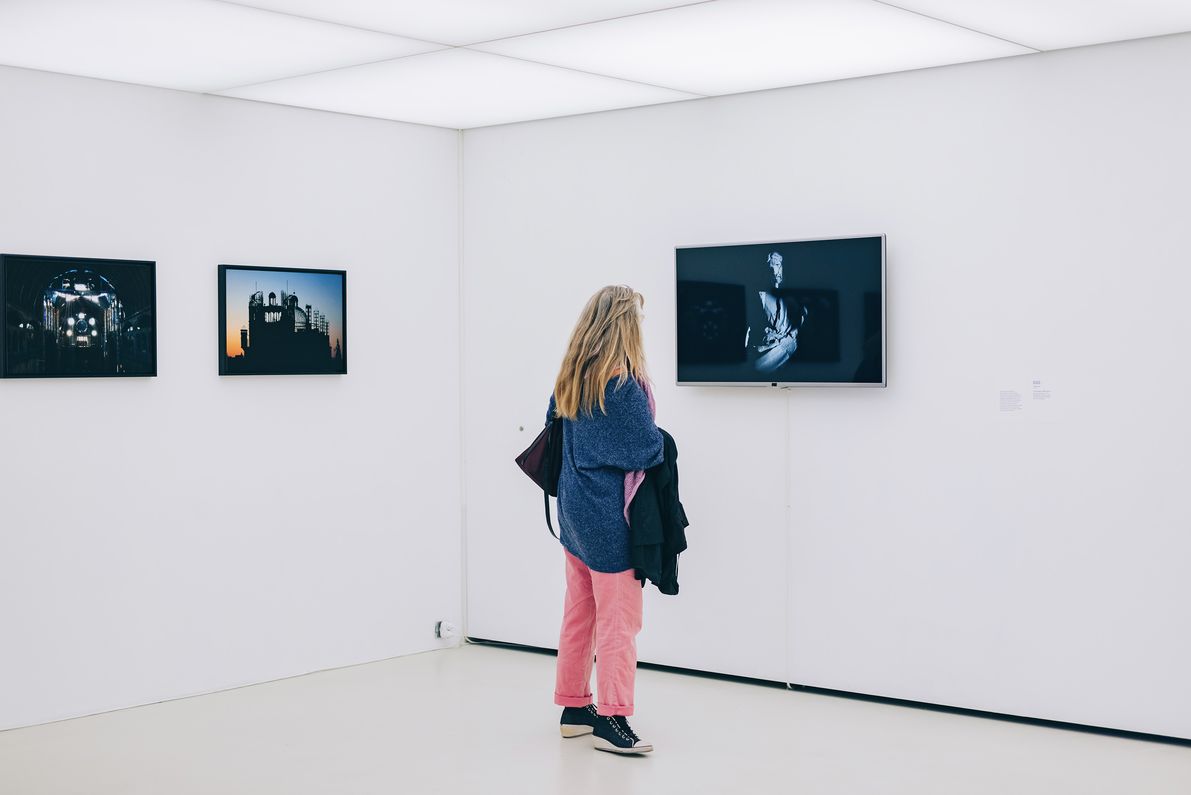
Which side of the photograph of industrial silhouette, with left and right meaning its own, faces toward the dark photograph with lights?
right

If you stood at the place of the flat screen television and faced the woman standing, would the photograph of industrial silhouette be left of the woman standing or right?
right

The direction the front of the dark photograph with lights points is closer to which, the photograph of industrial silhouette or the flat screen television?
the flat screen television

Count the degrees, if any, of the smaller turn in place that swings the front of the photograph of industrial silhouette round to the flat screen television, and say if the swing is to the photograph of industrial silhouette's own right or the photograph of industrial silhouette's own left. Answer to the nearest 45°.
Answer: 0° — it already faces it

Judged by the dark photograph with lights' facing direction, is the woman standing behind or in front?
in front

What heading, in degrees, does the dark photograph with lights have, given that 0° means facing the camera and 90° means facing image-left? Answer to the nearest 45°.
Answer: approximately 315°

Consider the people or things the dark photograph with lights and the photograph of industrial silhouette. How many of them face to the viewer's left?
0

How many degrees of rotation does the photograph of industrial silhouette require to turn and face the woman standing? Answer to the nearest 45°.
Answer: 0° — it already faces them

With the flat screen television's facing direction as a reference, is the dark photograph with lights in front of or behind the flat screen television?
in front

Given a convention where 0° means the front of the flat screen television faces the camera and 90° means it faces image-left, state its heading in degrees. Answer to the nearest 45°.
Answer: approximately 45°

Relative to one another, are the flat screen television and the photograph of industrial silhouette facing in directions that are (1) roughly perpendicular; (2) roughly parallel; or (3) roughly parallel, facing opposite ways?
roughly perpendicular

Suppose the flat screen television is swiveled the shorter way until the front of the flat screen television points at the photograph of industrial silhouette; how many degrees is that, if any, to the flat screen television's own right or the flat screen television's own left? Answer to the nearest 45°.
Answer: approximately 45° to the flat screen television's own right

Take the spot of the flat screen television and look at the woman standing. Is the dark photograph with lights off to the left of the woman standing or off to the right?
right

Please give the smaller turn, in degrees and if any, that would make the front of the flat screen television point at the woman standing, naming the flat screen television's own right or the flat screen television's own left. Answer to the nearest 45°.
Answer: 0° — it already faces them

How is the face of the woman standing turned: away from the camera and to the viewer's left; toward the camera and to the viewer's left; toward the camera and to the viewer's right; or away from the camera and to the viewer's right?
away from the camera and to the viewer's right
